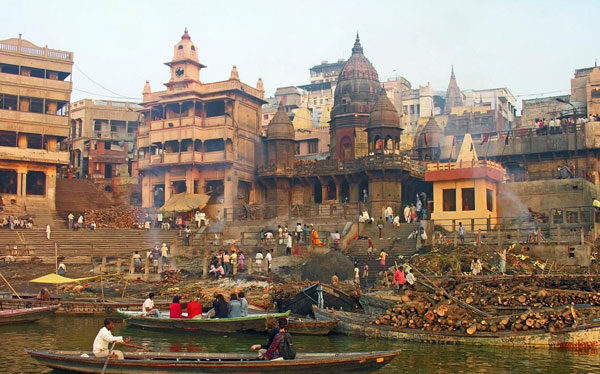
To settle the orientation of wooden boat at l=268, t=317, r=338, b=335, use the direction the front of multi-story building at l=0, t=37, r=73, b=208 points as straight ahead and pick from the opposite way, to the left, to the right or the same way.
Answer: to the left

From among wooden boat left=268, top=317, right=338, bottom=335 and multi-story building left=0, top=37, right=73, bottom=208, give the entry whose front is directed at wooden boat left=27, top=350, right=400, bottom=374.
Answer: the multi-story building

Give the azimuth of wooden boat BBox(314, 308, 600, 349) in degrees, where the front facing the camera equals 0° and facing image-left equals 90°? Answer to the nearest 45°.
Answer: approximately 90°

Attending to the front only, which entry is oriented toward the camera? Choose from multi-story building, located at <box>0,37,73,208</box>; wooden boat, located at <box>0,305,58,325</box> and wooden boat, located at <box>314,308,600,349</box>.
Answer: the multi-story building

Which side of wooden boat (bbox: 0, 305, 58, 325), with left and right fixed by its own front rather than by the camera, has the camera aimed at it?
right

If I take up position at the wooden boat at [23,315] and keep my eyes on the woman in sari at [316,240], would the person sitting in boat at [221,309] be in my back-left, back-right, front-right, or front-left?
front-right

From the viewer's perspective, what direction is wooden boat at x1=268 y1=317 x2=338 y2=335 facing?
to the viewer's right

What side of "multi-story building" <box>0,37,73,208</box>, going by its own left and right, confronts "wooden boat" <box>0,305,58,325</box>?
front

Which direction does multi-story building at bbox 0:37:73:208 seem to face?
toward the camera

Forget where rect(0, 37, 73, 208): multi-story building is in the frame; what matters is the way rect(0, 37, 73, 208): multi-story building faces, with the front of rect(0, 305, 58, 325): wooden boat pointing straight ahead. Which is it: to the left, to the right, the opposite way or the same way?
to the right

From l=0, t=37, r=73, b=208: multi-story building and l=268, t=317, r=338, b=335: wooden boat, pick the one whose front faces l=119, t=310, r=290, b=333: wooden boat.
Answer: the multi-story building

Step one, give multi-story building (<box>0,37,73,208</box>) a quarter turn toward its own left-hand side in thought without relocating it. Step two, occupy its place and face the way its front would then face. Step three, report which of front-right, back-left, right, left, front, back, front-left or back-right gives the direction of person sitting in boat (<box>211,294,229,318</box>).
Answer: right
